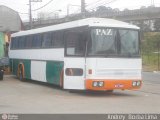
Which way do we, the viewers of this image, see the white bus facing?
facing the viewer and to the right of the viewer
